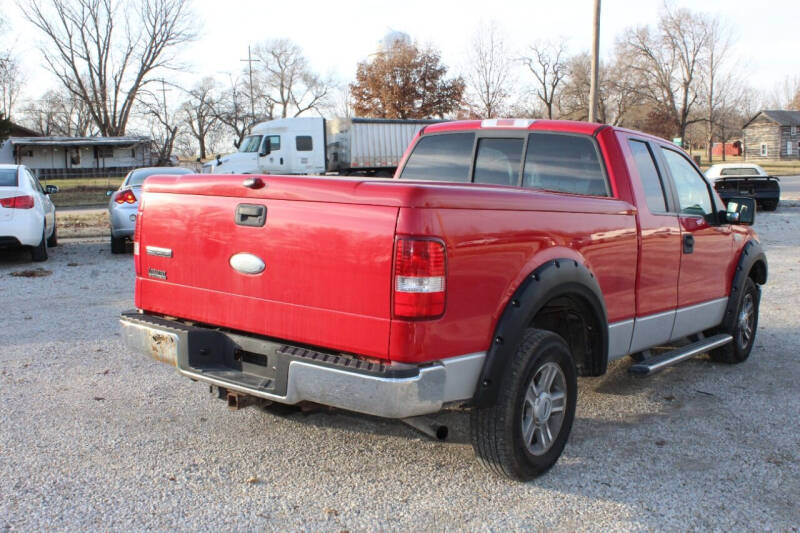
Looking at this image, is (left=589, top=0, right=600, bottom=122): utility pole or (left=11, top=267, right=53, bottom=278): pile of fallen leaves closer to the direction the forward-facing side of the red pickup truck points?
the utility pole

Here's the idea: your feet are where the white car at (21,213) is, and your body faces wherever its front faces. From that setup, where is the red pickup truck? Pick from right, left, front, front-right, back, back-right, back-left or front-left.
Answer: back

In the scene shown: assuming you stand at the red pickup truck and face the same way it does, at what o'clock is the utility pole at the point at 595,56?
The utility pole is roughly at 11 o'clock from the red pickup truck.

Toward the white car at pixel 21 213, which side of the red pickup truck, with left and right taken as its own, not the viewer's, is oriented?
left

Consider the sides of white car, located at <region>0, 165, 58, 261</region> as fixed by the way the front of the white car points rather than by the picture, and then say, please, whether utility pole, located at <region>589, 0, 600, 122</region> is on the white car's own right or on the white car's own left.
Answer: on the white car's own right

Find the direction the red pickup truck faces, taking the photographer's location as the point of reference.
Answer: facing away from the viewer and to the right of the viewer

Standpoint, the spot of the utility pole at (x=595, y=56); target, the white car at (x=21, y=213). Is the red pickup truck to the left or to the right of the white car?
left

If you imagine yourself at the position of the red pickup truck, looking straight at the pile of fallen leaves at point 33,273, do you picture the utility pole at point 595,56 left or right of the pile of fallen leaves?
right

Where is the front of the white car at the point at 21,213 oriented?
away from the camera

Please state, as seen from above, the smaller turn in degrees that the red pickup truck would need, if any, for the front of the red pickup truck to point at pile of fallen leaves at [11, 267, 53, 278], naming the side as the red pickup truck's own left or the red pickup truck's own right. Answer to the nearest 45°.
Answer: approximately 90° to the red pickup truck's own left
